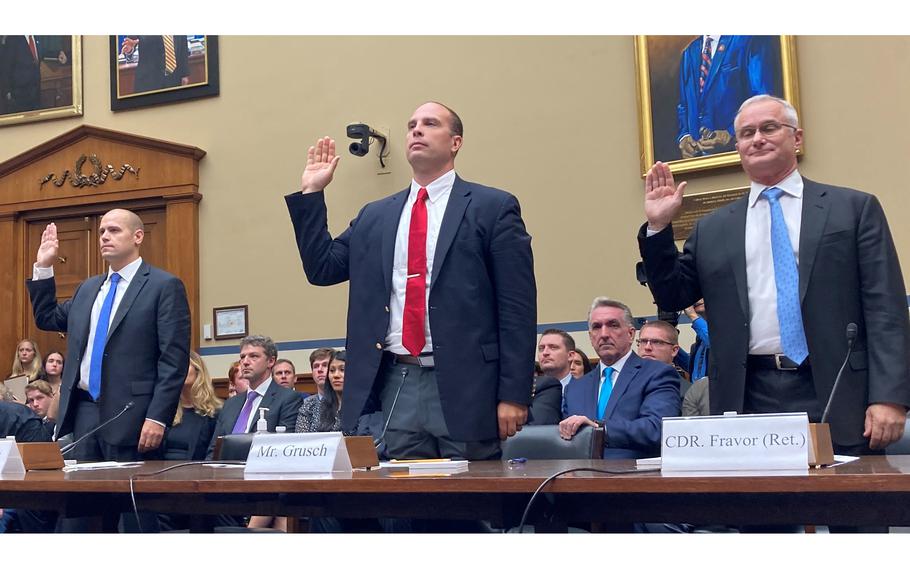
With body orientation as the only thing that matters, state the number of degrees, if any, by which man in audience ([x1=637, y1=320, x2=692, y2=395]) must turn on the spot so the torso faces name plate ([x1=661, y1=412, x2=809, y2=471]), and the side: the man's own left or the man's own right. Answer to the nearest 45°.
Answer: approximately 45° to the man's own left

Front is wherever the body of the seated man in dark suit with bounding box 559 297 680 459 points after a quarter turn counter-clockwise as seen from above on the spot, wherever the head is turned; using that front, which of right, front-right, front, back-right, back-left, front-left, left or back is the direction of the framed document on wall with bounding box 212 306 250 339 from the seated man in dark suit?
back

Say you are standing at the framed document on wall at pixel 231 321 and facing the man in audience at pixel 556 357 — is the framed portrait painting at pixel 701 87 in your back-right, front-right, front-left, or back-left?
front-left

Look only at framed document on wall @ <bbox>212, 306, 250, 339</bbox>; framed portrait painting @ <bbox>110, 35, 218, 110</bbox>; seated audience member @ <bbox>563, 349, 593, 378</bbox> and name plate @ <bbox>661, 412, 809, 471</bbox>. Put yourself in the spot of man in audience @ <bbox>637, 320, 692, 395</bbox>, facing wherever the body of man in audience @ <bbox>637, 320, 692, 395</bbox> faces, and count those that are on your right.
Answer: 3

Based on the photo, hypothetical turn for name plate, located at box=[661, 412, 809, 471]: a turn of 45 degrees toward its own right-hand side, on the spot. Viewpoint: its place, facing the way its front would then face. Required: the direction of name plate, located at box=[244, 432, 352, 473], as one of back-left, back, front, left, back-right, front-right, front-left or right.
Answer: front-right

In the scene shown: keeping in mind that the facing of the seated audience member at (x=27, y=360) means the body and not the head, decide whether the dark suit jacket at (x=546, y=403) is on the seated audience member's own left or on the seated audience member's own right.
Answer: on the seated audience member's own left

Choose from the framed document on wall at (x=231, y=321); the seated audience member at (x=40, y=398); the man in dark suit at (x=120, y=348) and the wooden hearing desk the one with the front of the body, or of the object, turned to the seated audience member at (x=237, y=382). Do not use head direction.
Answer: the framed document on wall

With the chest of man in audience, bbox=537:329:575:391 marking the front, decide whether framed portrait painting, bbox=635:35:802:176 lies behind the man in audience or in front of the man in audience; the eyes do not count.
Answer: behind

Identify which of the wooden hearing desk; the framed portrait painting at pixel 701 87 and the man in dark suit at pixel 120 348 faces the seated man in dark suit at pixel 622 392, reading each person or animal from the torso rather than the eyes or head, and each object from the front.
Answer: the framed portrait painting

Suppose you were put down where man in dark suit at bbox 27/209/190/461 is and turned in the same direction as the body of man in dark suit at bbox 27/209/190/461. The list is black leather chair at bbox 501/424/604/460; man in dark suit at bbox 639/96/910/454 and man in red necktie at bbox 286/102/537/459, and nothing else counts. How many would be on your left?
3

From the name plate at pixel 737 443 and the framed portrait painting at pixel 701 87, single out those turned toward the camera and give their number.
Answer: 2
